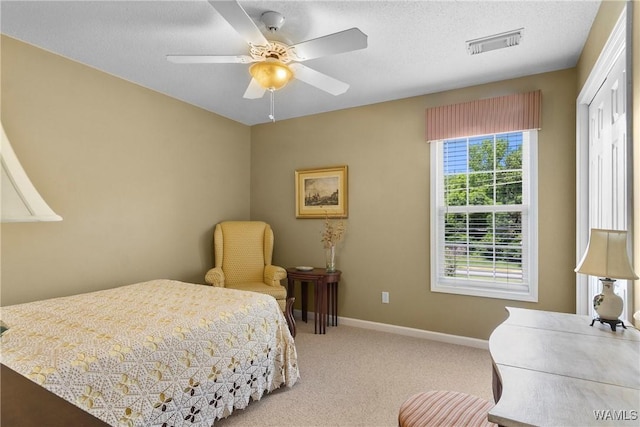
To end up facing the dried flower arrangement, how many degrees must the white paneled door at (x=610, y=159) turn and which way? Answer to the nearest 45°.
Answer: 0° — it already faces it

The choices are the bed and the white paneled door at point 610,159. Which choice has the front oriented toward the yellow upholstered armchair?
the white paneled door

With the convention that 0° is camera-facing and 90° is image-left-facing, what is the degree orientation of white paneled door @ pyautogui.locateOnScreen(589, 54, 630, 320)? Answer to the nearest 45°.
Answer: approximately 90°

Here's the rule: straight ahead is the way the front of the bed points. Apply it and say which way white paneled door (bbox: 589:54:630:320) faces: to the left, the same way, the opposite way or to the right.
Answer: the opposite way

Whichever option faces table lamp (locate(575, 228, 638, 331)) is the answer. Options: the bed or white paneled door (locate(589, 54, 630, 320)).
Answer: the bed

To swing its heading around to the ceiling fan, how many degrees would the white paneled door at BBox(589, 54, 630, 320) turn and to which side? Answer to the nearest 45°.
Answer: approximately 45° to its left

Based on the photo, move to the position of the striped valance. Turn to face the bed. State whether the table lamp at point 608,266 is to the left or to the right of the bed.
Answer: left

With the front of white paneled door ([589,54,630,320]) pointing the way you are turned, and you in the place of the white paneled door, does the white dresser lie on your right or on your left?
on your left

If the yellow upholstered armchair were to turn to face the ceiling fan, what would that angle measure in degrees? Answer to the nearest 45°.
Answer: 0° — it already faces it

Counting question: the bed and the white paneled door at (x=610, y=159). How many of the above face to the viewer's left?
1

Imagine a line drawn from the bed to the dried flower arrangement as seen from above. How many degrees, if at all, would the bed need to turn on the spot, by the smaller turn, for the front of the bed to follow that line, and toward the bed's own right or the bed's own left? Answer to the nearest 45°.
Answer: approximately 90° to the bed's own left

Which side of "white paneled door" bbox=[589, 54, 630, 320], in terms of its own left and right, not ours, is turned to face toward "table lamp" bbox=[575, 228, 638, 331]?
left

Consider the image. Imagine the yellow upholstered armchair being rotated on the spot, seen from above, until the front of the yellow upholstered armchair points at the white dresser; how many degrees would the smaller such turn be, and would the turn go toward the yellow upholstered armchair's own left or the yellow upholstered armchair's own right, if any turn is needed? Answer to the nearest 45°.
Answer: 0° — it already faces it
